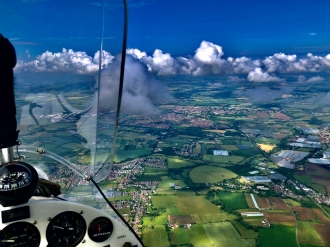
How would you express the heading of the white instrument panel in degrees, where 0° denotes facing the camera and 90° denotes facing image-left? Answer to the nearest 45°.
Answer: approximately 0°
